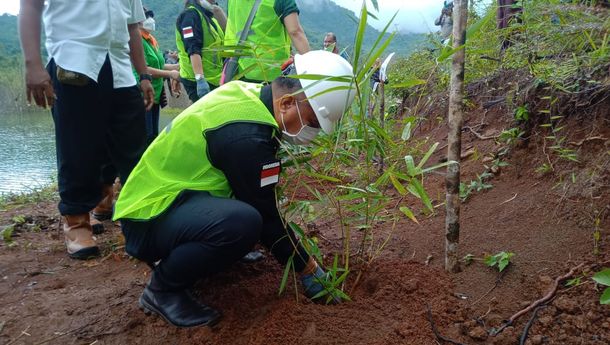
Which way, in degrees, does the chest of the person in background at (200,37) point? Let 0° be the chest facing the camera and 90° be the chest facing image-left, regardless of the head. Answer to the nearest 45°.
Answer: approximately 315°

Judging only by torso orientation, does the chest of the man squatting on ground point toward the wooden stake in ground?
yes

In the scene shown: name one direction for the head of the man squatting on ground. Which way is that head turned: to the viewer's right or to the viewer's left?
to the viewer's right

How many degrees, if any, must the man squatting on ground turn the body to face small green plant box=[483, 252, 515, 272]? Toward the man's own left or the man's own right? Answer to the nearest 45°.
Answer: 0° — they already face it

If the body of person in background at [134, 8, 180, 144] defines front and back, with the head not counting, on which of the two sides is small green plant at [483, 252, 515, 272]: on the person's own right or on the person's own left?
on the person's own right

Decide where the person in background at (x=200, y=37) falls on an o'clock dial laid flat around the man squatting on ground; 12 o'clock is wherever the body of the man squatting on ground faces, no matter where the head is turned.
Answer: The person in background is roughly at 9 o'clock from the man squatting on ground.

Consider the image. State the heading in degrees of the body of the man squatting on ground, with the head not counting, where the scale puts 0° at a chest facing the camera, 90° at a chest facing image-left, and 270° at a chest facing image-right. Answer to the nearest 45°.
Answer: approximately 270°

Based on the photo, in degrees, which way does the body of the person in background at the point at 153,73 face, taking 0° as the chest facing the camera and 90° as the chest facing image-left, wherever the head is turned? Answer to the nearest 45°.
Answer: approximately 270°

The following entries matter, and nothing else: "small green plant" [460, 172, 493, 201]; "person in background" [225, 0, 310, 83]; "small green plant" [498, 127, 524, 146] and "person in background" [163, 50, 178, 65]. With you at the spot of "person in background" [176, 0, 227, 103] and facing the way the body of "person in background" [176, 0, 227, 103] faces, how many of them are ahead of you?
3
